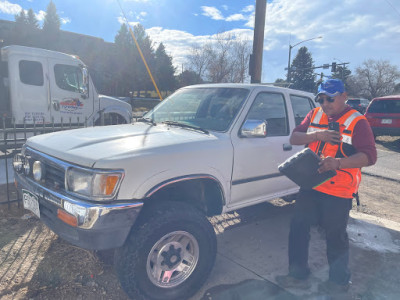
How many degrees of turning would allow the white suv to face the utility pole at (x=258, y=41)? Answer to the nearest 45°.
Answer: approximately 180°

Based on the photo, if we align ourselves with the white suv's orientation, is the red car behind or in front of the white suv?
behind

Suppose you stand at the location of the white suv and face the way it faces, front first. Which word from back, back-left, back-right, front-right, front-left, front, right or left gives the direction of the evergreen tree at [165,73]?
back-right

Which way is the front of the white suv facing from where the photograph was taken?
facing the viewer and to the left of the viewer

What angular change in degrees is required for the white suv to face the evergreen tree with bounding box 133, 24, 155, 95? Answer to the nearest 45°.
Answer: approximately 135° to its right

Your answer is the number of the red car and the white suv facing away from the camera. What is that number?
1

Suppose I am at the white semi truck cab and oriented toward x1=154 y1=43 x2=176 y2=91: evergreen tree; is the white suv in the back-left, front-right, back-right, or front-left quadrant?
back-right

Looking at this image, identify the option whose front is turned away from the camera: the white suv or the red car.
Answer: the red car

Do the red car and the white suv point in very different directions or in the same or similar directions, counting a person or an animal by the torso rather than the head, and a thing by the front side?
very different directions

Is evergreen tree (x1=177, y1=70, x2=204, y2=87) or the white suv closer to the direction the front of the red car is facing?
the evergreen tree

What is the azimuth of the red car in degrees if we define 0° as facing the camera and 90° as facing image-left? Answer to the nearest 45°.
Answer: approximately 180°

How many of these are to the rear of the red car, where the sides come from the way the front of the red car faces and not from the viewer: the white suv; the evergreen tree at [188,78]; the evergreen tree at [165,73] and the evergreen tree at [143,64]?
1
